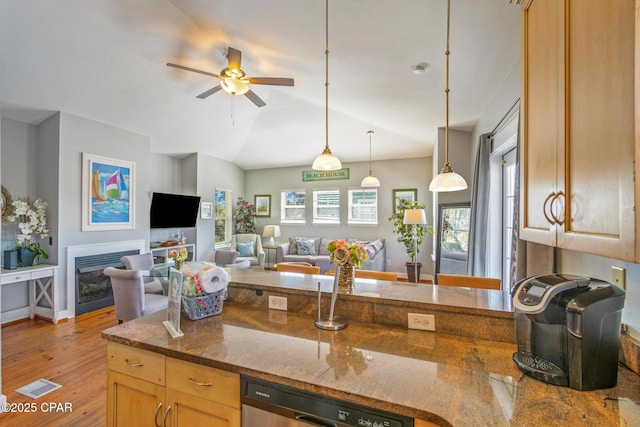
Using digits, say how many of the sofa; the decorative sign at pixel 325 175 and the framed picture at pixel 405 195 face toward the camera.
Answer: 3

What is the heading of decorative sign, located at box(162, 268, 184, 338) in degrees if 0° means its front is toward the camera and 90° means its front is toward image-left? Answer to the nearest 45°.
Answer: approximately 45°

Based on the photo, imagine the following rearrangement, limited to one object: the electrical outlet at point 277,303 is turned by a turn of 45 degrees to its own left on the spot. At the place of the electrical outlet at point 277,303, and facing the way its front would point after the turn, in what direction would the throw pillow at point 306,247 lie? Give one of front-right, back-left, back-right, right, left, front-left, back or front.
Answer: back

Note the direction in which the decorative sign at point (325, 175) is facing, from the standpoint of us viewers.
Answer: facing the viewer

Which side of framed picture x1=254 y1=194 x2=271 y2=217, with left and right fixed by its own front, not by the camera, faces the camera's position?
front

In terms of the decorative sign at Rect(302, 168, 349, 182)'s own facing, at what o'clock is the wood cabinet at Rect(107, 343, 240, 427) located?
The wood cabinet is roughly at 12 o'clock from the decorative sign.

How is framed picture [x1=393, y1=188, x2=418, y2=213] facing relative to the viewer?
toward the camera

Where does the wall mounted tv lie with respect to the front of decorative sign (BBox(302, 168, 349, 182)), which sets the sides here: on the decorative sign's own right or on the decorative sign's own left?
on the decorative sign's own right

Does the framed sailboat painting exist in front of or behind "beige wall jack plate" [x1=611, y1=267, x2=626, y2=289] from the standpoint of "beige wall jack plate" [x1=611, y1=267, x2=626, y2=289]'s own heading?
in front

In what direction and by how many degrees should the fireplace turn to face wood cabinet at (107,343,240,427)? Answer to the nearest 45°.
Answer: approximately 45° to its right

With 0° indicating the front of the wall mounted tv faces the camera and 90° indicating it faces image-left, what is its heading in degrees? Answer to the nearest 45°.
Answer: approximately 315°

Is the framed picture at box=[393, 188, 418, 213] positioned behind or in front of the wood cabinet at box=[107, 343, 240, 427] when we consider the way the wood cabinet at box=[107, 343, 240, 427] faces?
behind

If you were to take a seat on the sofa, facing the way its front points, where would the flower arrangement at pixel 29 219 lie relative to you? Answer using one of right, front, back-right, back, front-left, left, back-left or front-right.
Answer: front-right

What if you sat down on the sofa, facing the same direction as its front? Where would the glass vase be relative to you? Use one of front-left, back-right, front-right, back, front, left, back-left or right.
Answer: front

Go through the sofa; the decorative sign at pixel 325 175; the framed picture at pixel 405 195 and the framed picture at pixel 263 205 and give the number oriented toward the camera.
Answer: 4

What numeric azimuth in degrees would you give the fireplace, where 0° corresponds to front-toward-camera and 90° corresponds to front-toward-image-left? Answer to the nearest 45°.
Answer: approximately 315°

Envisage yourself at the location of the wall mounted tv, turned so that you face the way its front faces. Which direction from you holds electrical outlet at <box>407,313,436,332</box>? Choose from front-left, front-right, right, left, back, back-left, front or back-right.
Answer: front-right
